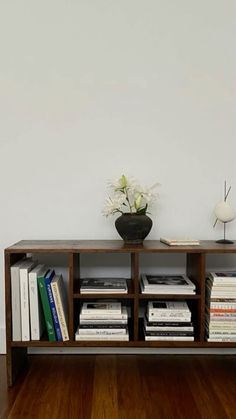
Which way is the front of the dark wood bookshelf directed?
toward the camera
